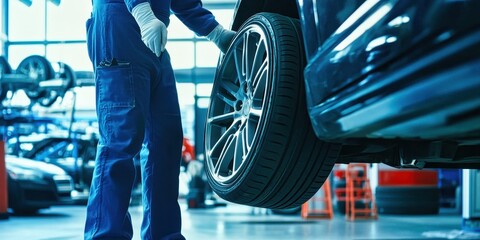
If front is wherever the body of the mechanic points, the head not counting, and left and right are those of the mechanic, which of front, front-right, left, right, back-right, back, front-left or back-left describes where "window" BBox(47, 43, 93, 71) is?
back-left

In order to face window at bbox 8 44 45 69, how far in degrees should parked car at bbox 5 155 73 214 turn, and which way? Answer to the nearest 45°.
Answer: approximately 135° to its left

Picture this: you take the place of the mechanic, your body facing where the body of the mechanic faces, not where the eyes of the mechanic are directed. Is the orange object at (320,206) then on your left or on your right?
on your left

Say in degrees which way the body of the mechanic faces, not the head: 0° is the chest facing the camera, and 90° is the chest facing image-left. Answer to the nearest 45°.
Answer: approximately 315°

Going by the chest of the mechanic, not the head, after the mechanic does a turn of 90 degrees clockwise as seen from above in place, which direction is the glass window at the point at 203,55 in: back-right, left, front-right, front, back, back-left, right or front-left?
back-right
